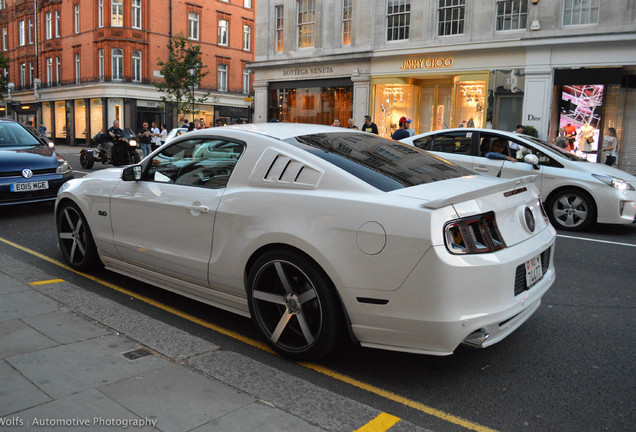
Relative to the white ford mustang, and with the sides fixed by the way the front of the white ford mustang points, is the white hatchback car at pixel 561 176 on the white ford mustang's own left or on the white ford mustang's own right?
on the white ford mustang's own right

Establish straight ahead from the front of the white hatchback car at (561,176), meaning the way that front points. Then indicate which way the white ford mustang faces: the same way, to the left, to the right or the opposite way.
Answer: the opposite way

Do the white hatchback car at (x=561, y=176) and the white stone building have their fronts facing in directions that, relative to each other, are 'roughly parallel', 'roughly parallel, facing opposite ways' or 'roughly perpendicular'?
roughly perpendicular

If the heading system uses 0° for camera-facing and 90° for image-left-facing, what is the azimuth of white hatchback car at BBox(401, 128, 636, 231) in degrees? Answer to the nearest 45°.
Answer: approximately 315°

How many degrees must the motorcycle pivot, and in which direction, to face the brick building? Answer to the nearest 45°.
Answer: approximately 135° to its left

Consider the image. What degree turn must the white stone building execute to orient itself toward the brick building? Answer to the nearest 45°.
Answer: approximately 90° to its right

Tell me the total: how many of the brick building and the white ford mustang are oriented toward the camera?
1

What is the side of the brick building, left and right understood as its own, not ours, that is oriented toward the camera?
front

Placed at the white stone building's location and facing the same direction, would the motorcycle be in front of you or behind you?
in front

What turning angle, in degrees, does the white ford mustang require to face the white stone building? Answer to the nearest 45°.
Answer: approximately 45° to its right

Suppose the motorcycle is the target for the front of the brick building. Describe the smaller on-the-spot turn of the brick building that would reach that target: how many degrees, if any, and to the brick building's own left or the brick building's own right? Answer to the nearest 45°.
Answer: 0° — it already faces it

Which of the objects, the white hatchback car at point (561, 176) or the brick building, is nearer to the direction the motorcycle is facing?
the white hatchback car

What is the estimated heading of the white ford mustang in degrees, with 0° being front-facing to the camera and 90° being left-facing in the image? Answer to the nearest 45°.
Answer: approximately 135°

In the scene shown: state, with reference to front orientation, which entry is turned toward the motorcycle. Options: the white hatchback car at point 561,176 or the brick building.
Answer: the brick building

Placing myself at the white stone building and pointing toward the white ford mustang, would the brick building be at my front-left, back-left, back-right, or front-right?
back-right
